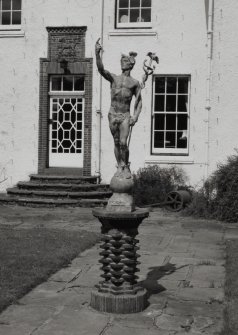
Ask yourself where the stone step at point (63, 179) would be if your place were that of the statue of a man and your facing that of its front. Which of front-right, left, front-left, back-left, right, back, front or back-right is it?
back

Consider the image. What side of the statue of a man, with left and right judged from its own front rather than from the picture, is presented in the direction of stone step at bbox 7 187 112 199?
back

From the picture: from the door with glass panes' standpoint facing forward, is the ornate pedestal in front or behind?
in front

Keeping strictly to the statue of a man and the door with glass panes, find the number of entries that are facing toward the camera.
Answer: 2

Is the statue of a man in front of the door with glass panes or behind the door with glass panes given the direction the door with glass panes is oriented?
in front

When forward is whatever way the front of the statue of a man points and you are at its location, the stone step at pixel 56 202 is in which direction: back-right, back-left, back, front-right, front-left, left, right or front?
back

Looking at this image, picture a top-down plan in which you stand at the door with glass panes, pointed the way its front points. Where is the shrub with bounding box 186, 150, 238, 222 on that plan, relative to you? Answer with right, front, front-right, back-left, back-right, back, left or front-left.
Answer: front-left

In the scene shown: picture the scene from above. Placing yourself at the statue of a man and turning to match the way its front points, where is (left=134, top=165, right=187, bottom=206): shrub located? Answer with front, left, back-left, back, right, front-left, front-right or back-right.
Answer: back

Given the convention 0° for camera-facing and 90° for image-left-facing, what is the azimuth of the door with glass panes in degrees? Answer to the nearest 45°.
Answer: approximately 0°

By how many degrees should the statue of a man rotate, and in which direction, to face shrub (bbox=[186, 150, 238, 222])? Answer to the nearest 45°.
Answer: approximately 180°

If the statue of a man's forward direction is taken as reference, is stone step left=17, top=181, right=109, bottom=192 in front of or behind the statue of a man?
behind
